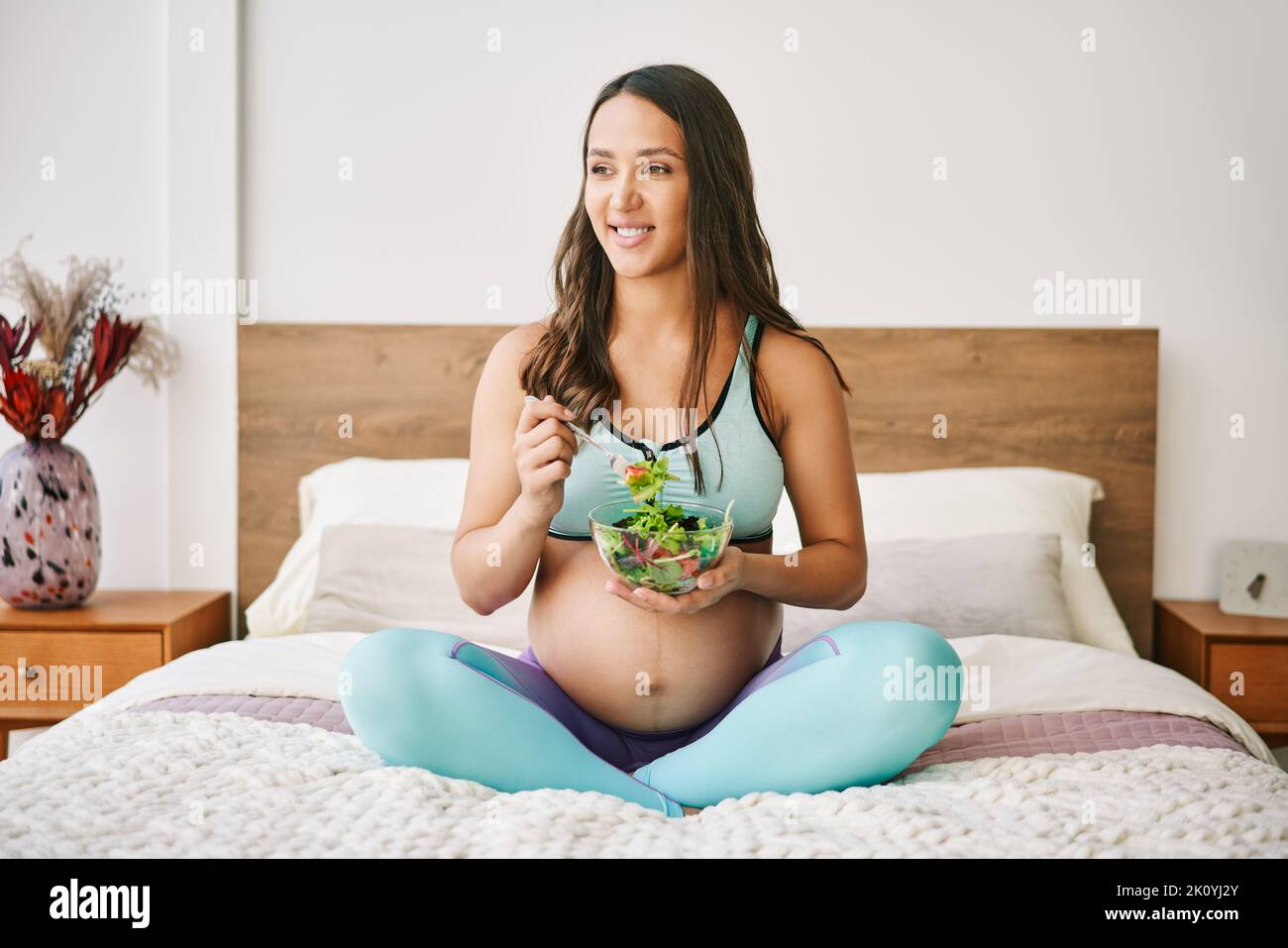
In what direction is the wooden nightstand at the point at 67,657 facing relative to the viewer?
toward the camera

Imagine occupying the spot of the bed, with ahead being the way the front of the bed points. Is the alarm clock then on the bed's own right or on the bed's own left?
on the bed's own left

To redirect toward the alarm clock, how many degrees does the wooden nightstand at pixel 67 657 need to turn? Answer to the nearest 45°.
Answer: approximately 90° to its left

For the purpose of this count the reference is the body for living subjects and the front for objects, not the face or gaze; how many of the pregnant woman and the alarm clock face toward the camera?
2

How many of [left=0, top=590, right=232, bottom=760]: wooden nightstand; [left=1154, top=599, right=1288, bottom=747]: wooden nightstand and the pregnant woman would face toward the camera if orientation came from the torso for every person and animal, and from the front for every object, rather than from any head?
3

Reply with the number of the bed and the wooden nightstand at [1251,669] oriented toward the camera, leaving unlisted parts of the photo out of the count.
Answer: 2

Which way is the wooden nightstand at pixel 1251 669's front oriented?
toward the camera
